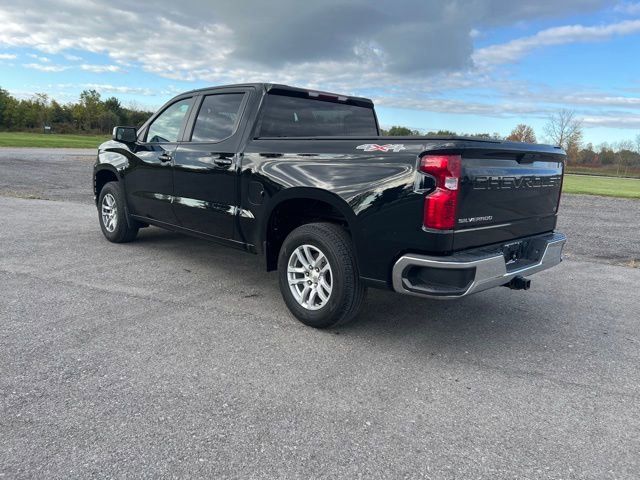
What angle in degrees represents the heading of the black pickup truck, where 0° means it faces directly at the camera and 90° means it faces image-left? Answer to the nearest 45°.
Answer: approximately 135°
